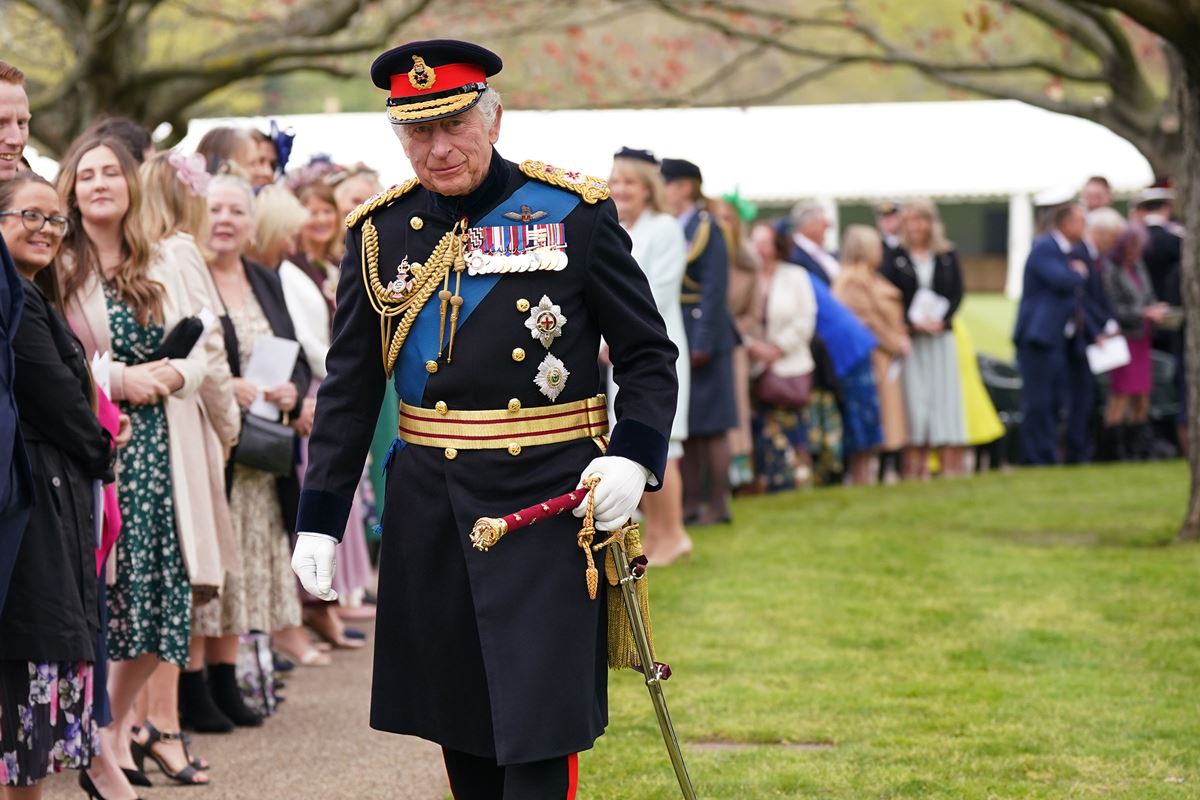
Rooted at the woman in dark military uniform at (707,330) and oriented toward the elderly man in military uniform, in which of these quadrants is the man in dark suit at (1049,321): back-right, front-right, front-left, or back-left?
back-left

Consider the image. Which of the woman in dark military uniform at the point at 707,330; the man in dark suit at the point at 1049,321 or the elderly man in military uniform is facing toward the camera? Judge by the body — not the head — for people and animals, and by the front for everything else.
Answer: the elderly man in military uniform

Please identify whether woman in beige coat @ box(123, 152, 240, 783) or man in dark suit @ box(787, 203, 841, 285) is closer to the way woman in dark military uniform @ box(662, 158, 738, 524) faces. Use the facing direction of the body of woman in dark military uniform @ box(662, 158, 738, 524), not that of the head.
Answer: the woman in beige coat

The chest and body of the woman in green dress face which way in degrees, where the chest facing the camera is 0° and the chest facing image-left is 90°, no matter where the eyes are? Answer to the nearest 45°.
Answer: approximately 315°

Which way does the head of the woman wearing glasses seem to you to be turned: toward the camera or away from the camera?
toward the camera

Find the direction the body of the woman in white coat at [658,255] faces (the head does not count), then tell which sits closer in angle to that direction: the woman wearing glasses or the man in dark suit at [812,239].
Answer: the woman wearing glasses

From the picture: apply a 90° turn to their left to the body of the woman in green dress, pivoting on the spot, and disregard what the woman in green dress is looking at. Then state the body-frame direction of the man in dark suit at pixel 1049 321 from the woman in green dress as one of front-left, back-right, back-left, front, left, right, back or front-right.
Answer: front

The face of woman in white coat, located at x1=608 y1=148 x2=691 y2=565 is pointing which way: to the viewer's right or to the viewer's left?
to the viewer's left

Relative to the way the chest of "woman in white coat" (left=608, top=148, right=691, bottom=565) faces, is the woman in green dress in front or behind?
in front

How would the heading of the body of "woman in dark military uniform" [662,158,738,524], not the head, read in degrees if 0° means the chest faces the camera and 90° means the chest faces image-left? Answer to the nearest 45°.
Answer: approximately 90°

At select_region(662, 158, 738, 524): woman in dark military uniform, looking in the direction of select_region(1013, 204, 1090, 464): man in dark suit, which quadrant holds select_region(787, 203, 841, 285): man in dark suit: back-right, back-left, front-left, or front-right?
front-left

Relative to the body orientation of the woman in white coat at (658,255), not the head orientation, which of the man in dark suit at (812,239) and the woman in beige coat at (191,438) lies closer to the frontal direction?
the woman in beige coat

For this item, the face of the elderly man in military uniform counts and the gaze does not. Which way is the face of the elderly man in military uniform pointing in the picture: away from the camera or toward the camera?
toward the camera

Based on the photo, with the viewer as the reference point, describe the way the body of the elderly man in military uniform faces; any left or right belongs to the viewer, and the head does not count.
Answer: facing the viewer

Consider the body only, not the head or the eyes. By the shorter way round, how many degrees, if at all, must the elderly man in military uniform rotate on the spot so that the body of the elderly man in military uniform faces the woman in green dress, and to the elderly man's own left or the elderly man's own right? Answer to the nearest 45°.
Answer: approximately 135° to the elderly man's own right

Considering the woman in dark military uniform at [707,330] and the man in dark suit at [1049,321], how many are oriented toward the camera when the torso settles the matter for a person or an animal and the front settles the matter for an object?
0
